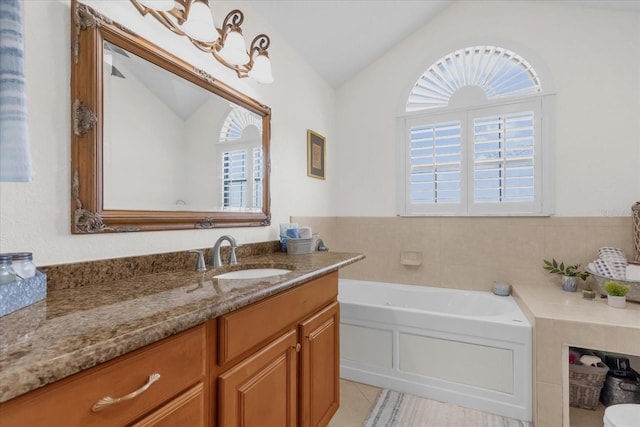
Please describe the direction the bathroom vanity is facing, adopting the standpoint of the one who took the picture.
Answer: facing the viewer and to the right of the viewer

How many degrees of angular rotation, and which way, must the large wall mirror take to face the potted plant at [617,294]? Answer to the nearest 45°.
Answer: approximately 45° to its left

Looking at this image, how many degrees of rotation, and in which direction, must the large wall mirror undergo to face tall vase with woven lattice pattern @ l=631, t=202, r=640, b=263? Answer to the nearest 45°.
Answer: approximately 45° to its left

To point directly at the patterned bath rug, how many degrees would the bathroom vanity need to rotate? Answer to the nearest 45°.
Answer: approximately 45° to its left

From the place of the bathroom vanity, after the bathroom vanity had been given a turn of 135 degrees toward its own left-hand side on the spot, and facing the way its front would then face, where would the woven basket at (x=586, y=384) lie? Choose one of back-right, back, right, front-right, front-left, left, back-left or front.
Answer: right

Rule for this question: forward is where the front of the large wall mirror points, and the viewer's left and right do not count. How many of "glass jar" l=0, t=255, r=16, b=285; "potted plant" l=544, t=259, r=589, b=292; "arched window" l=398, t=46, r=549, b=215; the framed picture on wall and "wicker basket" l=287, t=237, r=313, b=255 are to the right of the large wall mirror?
1

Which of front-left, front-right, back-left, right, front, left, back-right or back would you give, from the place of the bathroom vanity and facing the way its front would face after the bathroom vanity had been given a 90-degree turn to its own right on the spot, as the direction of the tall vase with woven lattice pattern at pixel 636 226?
back-left

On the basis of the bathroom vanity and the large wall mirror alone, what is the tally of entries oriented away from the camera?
0

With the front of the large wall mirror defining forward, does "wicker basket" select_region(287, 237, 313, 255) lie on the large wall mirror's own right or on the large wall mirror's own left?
on the large wall mirror's own left

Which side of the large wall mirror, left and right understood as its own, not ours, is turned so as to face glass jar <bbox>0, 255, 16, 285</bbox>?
right
